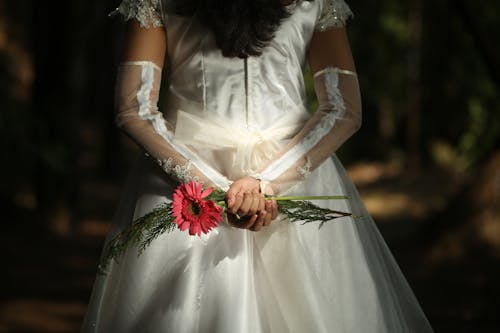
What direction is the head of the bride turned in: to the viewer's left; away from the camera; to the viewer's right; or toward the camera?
away from the camera

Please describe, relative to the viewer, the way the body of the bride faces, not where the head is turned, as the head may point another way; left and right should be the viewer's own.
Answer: facing away from the viewer
